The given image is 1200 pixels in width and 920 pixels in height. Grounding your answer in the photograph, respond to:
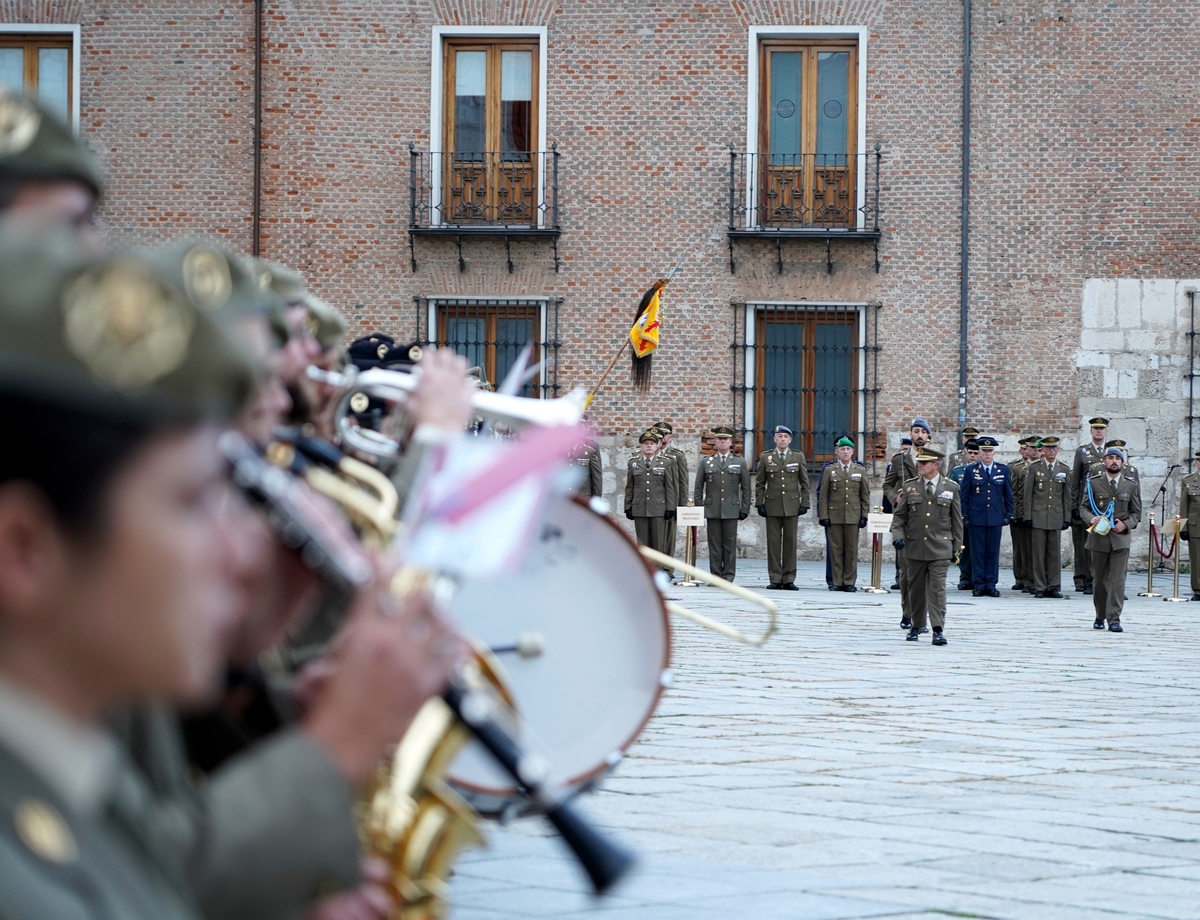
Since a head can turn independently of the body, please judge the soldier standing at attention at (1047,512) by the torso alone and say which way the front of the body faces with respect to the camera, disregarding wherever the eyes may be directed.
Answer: toward the camera

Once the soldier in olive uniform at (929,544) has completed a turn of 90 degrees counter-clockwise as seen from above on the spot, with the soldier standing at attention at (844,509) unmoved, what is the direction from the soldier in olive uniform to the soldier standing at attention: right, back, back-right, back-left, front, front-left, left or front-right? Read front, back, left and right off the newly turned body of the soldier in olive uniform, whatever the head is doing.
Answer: left

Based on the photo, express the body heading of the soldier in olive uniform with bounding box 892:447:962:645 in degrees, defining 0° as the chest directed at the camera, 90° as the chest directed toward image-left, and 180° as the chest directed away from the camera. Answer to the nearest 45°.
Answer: approximately 0°

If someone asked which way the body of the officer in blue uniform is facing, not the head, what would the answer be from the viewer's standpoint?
toward the camera

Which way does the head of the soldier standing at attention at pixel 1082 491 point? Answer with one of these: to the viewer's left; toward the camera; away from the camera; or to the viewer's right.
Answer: toward the camera

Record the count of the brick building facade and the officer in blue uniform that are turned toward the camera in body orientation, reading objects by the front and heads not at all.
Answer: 2

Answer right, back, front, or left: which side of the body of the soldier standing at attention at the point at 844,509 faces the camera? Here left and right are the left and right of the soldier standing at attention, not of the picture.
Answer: front

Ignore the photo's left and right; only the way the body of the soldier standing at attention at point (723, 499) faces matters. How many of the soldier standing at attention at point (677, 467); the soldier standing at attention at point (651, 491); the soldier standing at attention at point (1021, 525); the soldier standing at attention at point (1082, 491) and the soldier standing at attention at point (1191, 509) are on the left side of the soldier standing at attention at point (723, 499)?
3

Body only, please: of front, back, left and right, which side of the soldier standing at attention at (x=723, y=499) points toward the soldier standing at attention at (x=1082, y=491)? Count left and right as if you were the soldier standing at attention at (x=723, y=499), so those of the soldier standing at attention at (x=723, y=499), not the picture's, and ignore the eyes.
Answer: left

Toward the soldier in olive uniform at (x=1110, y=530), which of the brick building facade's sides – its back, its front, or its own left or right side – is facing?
front
